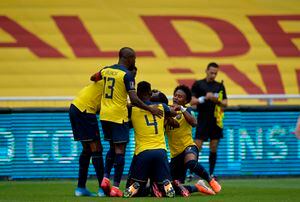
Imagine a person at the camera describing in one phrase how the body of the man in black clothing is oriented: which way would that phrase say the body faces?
toward the camera

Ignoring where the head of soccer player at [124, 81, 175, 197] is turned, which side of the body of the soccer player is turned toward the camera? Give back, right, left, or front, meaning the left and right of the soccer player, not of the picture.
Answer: back

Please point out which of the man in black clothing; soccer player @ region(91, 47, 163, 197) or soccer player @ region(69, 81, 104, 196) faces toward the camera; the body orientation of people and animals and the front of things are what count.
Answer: the man in black clothing

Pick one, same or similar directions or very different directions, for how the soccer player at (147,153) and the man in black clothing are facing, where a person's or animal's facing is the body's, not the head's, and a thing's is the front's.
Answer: very different directions

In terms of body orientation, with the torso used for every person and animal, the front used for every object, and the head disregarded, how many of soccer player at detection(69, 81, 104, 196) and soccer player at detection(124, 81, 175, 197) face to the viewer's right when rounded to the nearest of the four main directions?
1

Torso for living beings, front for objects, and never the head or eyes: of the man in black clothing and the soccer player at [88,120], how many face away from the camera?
0

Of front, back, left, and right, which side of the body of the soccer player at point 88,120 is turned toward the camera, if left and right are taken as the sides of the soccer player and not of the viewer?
right

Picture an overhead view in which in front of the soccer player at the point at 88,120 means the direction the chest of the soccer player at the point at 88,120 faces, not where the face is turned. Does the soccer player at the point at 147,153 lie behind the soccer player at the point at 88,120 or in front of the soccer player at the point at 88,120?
in front

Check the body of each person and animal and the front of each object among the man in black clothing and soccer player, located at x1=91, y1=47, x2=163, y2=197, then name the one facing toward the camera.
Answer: the man in black clothing

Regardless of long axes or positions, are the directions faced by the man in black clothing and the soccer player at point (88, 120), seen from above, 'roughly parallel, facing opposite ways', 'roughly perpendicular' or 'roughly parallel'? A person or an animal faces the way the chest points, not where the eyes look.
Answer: roughly perpendicular

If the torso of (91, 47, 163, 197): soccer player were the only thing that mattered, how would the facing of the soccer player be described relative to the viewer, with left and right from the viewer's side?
facing away from the viewer and to the right of the viewer

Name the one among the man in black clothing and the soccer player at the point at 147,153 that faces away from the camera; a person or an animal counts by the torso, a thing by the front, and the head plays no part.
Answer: the soccer player
